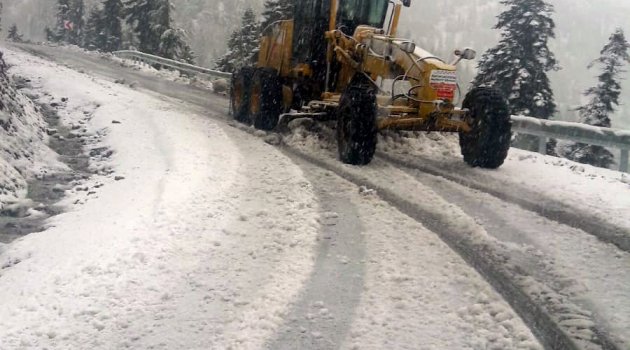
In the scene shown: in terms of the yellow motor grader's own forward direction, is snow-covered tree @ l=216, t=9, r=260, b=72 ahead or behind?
behind

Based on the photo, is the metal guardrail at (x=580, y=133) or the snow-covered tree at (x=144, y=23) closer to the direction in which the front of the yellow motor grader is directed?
the metal guardrail

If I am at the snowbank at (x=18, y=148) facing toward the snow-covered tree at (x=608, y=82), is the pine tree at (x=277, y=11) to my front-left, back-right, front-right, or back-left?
front-left

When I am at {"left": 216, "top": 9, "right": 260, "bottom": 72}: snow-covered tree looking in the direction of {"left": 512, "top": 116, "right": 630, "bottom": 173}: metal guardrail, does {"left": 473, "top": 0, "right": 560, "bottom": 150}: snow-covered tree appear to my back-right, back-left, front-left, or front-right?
front-left

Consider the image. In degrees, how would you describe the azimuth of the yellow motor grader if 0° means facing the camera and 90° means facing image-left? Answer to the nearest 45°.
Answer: approximately 315°

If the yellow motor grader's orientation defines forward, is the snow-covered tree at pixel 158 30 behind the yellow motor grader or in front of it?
behind

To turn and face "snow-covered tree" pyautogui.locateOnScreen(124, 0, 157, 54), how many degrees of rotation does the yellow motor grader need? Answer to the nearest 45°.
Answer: approximately 180°

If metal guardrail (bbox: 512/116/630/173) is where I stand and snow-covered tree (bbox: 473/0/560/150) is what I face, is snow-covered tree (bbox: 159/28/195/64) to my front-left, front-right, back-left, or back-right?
front-left

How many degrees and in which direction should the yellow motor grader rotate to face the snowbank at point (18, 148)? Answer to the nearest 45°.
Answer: approximately 90° to its right

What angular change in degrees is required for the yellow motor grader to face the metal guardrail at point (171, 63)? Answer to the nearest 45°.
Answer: approximately 180°

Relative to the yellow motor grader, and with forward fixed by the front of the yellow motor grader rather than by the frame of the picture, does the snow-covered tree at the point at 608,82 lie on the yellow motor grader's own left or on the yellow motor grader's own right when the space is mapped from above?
on the yellow motor grader's own left

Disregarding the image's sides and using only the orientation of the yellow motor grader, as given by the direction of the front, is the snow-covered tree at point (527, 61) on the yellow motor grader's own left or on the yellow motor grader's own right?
on the yellow motor grader's own left

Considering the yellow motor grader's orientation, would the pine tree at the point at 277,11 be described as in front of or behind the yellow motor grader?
behind
